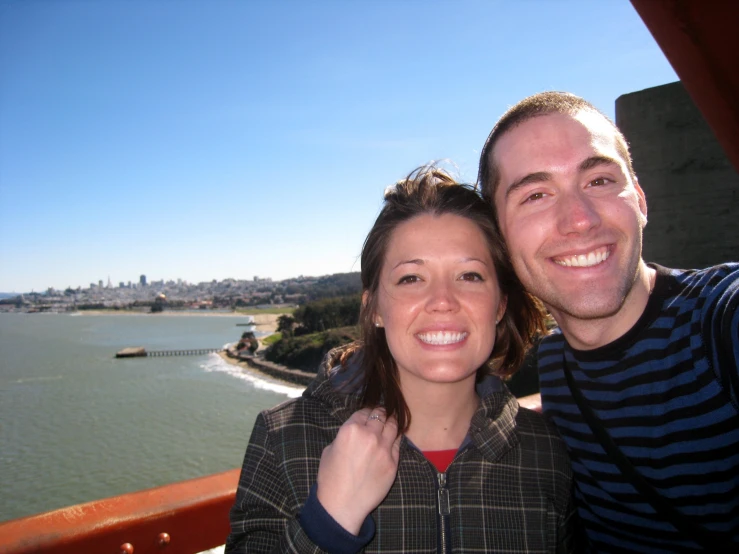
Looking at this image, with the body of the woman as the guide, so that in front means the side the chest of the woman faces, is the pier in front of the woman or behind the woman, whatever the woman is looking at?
behind

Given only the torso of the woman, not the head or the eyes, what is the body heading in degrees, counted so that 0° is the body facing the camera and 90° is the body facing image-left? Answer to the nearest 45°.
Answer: approximately 0°
